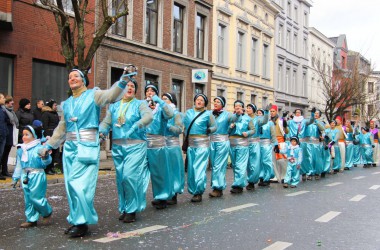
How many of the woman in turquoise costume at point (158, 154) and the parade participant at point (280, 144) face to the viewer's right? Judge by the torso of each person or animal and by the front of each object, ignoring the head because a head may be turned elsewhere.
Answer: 0

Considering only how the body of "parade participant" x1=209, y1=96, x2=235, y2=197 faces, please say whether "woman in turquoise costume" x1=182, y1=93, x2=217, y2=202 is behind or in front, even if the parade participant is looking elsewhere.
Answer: in front

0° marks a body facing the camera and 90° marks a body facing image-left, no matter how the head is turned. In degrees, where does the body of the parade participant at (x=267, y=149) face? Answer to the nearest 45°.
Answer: approximately 45°

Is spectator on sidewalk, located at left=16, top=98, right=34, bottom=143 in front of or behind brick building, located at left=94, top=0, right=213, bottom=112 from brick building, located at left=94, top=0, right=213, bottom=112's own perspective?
in front

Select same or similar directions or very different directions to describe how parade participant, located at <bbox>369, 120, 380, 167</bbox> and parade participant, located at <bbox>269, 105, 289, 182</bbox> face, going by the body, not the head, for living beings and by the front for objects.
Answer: same or similar directions

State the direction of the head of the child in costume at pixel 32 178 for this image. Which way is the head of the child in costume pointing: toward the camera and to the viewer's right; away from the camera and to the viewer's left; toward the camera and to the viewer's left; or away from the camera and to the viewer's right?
toward the camera and to the viewer's left

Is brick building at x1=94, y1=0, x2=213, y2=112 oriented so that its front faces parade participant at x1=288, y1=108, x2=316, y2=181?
no

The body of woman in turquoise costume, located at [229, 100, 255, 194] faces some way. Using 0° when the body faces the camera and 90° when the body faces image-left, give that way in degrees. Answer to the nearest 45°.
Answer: approximately 45°

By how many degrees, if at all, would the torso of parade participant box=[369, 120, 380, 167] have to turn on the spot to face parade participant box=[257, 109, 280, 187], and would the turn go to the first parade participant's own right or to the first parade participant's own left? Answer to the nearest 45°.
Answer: approximately 45° to the first parade participant's own left

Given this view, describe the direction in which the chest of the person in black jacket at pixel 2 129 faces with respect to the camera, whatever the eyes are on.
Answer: to the viewer's right

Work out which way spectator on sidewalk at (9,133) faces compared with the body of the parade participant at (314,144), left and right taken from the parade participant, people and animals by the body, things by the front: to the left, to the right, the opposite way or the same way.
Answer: to the left

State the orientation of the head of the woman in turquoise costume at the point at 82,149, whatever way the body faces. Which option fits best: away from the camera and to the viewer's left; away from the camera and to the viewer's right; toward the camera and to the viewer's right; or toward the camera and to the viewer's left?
toward the camera and to the viewer's left

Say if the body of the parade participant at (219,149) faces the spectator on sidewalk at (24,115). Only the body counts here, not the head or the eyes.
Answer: no
